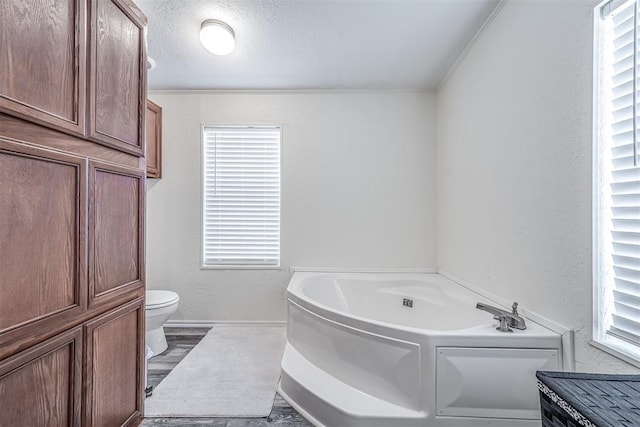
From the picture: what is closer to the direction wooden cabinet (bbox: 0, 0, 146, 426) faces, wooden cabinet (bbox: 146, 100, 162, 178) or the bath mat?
the bath mat

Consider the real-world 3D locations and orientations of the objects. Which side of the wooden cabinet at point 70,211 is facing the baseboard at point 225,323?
left

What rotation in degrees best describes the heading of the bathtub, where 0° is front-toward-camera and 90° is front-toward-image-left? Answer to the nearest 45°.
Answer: approximately 45°

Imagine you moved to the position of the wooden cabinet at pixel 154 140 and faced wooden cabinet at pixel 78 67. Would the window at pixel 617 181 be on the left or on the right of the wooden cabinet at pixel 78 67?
left

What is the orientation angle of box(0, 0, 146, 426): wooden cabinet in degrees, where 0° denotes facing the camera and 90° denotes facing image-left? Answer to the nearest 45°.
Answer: approximately 315°

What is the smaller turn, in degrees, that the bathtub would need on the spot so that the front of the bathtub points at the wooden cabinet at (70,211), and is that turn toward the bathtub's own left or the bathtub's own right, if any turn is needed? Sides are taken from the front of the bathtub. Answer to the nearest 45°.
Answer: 0° — it already faces it
